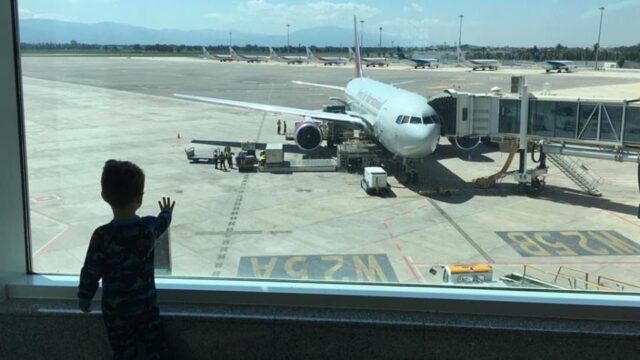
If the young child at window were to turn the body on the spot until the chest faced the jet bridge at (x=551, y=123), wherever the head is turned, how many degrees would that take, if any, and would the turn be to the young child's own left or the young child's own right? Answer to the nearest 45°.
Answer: approximately 45° to the young child's own right

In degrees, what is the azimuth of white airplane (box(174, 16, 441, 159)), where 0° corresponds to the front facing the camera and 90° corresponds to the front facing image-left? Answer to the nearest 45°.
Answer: approximately 0°

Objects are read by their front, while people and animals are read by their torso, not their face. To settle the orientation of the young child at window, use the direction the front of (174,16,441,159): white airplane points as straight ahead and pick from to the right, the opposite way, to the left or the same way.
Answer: the opposite way

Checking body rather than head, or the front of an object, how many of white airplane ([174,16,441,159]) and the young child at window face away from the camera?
1

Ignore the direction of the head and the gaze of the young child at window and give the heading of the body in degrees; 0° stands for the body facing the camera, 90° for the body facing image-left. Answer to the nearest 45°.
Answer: approximately 180°

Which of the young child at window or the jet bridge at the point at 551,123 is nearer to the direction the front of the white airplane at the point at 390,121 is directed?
the young child at window

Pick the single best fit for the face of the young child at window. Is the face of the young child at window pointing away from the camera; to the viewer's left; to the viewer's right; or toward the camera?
away from the camera

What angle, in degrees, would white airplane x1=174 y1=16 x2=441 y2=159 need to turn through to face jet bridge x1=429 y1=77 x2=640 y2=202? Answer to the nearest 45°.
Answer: approximately 45° to its left
